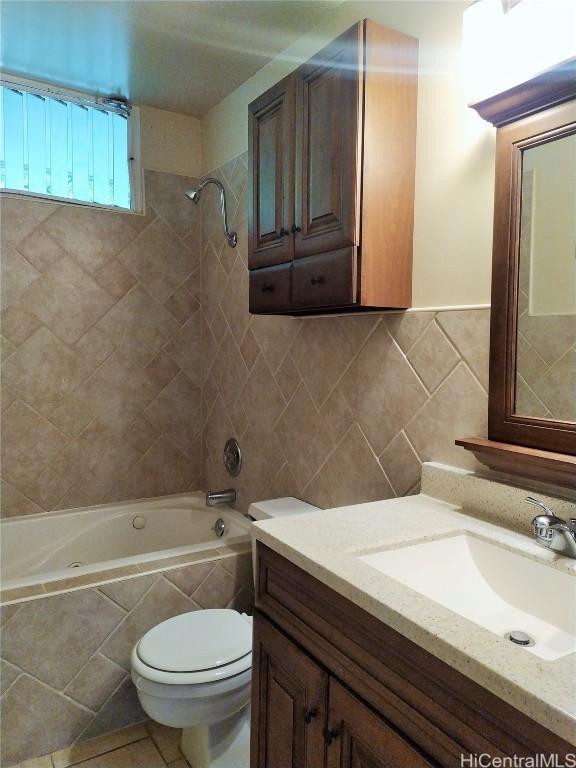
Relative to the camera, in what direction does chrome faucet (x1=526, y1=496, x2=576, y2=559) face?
facing the viewer and to the left of the viewer

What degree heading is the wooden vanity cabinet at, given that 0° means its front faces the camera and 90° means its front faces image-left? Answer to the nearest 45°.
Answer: approximately 45°

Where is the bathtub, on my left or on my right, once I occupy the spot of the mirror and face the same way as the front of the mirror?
on my right

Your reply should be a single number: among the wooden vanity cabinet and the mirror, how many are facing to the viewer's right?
0

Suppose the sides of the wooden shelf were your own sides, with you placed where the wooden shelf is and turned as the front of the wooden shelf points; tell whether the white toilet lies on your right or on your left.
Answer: on your right

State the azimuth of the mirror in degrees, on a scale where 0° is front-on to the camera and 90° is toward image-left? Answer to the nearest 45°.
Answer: approximately 45°
